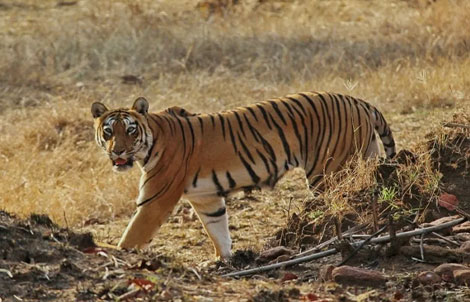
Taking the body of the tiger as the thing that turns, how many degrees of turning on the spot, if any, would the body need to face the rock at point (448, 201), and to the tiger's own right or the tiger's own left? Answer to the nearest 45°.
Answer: approximately 135° to the tiger's own left

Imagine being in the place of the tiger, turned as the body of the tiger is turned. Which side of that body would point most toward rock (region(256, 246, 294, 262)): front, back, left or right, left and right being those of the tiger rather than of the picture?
left

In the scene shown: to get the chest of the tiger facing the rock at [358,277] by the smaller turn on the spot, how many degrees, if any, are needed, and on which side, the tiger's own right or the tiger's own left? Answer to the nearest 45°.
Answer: approximately 90° to the tiger's own left

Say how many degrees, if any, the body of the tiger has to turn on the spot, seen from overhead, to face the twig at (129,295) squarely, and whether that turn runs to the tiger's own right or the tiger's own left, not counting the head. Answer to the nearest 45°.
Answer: approximately 90° to the tiger's own left

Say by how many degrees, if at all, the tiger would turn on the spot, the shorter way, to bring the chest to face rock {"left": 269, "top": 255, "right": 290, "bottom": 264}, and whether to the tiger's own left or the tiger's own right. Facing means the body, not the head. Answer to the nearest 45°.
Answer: approximately 90° to the tiger's own left

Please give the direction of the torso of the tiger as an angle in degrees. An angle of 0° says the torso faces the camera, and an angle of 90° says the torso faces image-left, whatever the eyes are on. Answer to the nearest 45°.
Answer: approximately 90°

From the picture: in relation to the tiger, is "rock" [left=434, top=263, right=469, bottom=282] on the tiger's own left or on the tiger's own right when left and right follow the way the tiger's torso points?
on the tiger's own left

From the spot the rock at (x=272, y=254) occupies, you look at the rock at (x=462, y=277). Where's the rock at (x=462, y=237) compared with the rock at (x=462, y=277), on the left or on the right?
left
